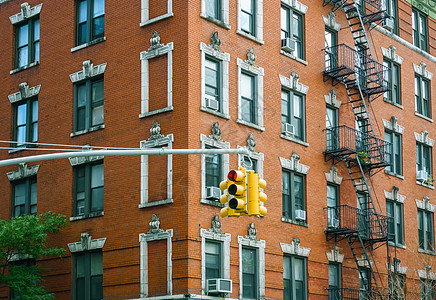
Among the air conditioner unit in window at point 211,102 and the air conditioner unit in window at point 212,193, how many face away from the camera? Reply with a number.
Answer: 0

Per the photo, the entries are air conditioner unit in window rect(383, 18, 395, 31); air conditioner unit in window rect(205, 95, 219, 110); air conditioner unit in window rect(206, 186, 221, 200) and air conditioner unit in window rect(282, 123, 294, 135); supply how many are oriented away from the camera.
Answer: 0

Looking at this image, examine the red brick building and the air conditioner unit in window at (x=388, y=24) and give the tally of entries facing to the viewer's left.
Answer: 0

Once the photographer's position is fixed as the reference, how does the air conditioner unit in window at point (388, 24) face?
facing the viewer and to the right of the viewer

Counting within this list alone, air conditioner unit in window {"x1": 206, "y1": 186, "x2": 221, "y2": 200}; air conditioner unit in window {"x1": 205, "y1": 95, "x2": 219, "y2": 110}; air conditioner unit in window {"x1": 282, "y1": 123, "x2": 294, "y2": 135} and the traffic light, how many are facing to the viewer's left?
0

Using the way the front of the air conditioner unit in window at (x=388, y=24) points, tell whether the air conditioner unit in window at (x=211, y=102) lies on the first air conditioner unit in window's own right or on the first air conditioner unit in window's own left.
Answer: on the first air conditioner unit in window's own right

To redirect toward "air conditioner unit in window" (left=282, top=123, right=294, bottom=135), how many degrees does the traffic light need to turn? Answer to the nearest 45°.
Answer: approximately 90° to its left

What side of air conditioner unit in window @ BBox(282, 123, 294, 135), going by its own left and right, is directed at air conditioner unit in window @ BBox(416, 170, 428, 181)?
left
